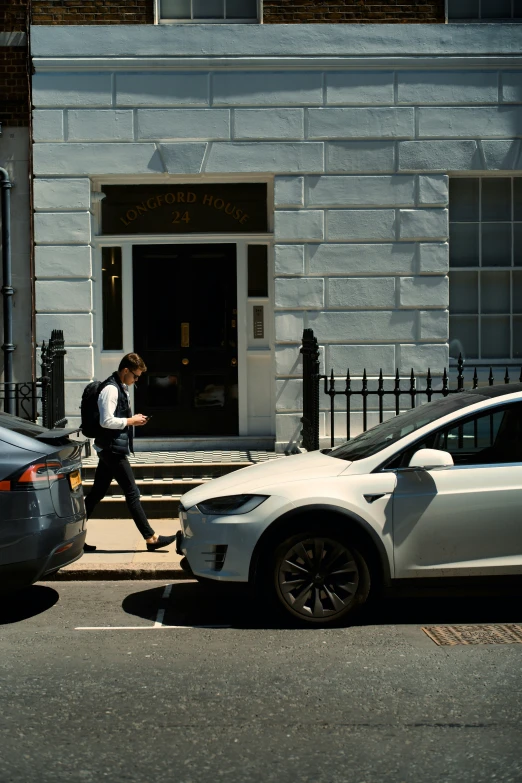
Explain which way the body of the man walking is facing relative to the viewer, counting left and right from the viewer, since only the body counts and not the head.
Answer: facing to the right of the viewer

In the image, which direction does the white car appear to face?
to the viewer's left

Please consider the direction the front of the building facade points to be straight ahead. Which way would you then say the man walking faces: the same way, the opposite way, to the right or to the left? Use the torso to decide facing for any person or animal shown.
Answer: to the left

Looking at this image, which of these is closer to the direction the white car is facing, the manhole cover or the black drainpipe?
the black drainpipe

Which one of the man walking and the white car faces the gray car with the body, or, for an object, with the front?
the white car

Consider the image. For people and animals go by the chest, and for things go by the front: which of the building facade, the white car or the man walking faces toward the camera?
the building facade

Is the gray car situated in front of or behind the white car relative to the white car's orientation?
in front

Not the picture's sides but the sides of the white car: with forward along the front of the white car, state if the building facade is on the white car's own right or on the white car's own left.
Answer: on the white car's own right

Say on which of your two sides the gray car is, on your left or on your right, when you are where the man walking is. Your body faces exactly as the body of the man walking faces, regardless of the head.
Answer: on your right

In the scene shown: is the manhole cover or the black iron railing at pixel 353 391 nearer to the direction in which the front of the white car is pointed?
the black iron railing

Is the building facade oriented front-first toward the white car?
yes

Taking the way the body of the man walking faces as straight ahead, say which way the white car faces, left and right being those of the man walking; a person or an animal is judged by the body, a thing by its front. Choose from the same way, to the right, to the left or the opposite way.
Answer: the opposite way

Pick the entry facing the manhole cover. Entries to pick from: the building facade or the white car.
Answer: the building facade

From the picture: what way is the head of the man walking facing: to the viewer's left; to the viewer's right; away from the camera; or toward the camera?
to the viewer's right

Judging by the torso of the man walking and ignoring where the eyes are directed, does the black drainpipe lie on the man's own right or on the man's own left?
on the man's own left

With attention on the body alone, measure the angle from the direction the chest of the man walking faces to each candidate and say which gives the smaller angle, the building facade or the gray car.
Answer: the building facade

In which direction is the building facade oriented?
toward the camera
